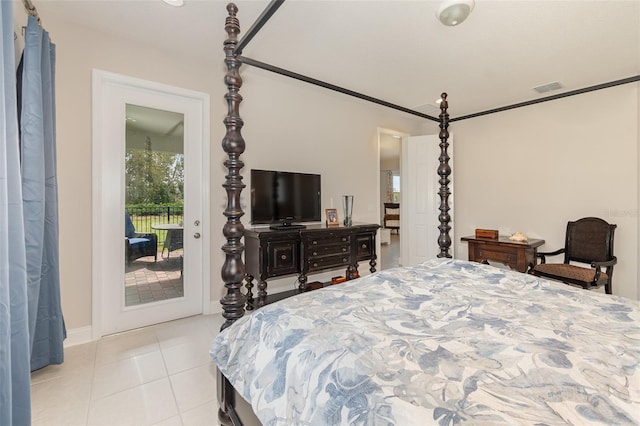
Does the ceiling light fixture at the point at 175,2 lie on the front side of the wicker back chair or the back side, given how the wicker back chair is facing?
on the front side

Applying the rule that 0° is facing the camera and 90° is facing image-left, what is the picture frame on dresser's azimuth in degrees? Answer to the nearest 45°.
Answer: approximately 315°

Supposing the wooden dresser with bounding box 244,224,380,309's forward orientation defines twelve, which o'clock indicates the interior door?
The interior door is roughly at 9 o'clock from the wooden dresser.

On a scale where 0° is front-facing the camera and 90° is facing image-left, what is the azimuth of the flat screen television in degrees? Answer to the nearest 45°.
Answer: approximately 315°

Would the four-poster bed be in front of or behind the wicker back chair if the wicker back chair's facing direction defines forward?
in front

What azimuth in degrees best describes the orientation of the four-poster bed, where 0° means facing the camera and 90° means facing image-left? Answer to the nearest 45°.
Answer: approximately 135°

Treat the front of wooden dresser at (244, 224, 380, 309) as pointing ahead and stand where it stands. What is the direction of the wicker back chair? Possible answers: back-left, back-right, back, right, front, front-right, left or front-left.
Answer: front-left

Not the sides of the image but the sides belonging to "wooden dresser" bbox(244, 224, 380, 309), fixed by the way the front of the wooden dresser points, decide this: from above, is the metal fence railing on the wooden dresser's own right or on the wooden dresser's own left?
on the wooden dresser's own right

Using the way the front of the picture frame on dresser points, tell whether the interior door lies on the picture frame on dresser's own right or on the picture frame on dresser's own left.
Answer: on the picture frame on dresser's own left

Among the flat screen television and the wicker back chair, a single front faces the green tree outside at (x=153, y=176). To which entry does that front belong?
the wicker back chair

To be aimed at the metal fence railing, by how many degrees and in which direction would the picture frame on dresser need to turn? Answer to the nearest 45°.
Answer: approximately 90° to its right
